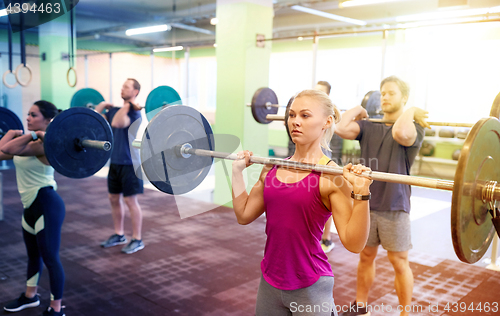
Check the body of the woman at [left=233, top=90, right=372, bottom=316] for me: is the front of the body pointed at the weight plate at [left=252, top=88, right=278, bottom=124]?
no

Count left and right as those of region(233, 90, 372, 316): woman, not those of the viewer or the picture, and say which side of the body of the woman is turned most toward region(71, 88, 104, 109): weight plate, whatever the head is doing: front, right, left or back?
right

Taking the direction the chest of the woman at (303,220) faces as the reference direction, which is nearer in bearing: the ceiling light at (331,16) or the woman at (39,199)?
the woman

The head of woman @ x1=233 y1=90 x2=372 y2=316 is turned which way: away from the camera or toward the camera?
toward the camera

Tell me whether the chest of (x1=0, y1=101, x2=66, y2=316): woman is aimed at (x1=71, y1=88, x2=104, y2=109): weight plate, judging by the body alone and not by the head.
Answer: no

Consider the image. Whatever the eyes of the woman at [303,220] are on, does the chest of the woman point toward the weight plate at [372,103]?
no

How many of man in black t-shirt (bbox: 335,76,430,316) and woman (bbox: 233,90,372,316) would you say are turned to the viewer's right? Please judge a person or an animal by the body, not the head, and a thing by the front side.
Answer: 0

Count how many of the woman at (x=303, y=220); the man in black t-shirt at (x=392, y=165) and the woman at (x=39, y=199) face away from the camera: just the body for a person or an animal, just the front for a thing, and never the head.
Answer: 0

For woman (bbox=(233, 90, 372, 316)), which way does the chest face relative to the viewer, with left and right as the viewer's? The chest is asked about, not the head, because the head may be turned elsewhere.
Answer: facing the viewer and to the left of the viewer
